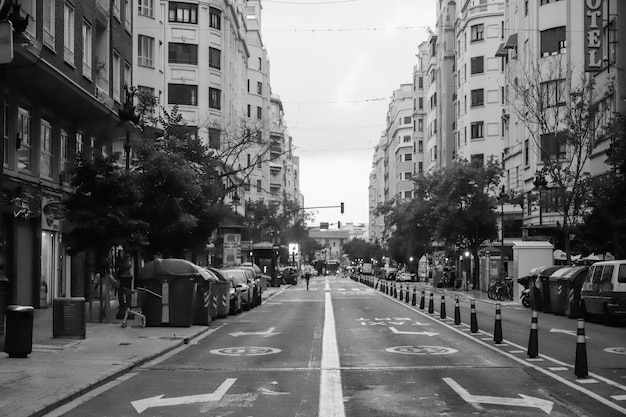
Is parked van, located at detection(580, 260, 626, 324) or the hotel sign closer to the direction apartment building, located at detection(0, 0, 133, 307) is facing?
the parked van

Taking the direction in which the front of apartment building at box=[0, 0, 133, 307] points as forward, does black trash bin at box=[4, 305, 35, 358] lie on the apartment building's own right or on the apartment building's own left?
on the apartment building's own right

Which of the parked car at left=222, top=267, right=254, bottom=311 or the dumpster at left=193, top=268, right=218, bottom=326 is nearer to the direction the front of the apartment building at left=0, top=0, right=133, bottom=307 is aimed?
the dumpster

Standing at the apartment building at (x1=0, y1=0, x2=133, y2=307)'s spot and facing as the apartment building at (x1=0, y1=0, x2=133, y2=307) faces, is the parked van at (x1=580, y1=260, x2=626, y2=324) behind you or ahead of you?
ahead

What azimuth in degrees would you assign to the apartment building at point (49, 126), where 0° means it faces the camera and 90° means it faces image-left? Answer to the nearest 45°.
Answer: approximately 315°

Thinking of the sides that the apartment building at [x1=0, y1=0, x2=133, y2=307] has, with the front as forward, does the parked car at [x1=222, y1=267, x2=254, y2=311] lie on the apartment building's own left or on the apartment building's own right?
on the apartment building's own left

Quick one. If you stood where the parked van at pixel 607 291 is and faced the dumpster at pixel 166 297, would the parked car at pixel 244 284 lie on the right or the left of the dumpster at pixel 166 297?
right

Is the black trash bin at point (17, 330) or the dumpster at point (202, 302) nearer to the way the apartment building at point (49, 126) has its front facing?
the dumpster

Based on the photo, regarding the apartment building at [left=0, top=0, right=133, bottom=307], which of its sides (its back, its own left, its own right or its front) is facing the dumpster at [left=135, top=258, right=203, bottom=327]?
front
